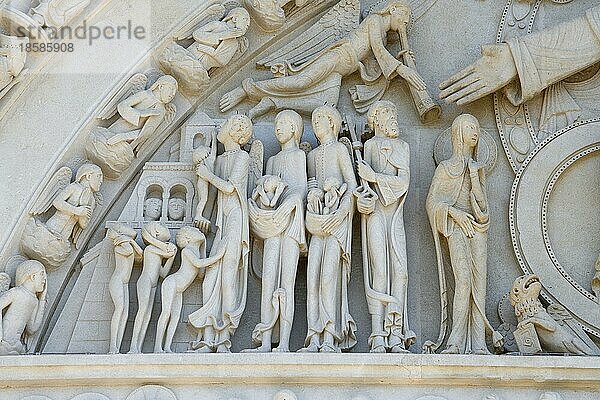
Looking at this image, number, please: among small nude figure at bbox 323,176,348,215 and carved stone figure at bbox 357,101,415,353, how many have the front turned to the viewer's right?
0

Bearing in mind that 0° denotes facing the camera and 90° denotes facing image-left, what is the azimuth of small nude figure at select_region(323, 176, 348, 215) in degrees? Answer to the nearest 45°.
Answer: approximately 45°

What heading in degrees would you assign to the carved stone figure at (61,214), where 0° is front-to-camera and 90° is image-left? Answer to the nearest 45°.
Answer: approximately 315°

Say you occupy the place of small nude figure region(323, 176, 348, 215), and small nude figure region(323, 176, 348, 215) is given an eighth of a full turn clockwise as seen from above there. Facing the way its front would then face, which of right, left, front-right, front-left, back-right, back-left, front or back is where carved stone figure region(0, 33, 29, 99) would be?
front

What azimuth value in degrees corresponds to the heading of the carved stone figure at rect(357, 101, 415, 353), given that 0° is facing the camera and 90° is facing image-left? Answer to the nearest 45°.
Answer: approximately 0°

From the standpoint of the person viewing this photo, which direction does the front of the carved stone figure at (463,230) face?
facing the viewer and to the right of the viewer
